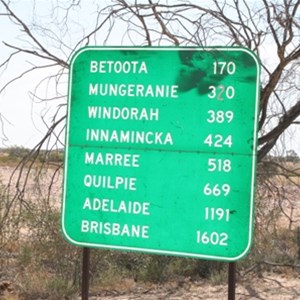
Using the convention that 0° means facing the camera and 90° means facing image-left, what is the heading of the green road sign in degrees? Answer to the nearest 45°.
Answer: approximately 0°
